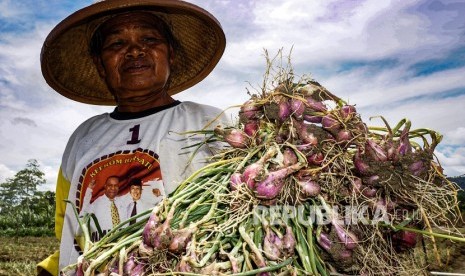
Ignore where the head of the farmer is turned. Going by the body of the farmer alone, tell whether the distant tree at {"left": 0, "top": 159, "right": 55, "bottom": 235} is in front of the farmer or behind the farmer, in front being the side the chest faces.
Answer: behind

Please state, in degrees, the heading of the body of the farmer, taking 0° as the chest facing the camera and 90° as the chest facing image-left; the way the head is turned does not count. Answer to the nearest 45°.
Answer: approximately 0°
